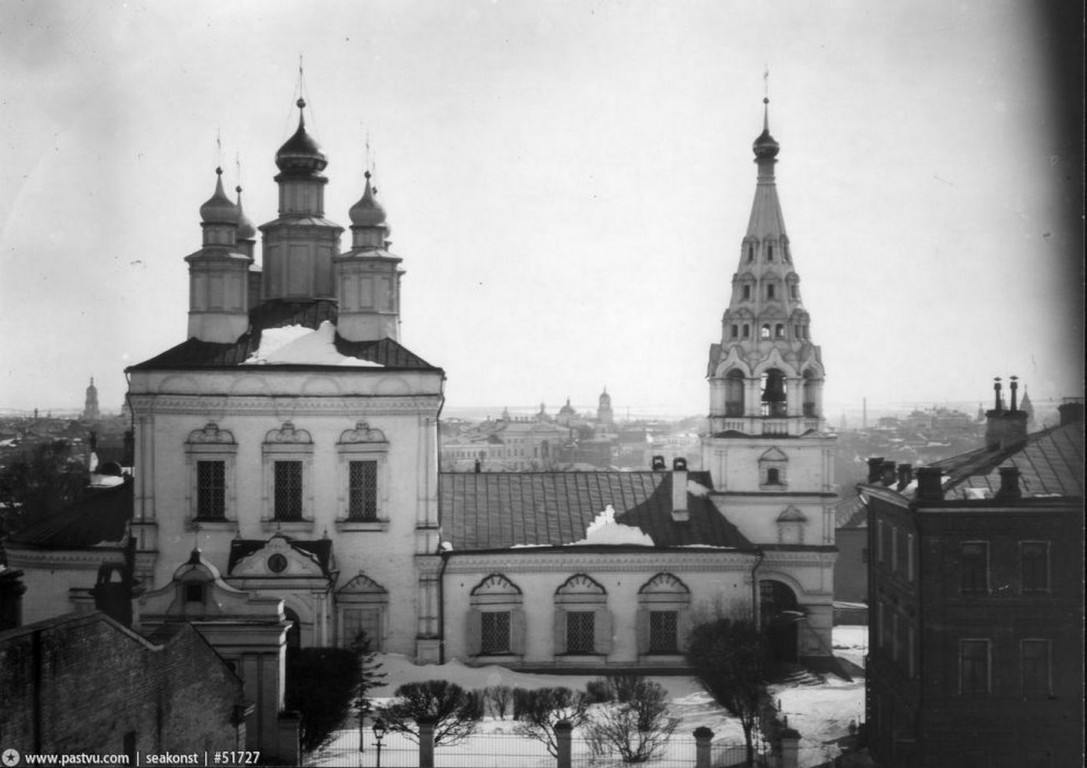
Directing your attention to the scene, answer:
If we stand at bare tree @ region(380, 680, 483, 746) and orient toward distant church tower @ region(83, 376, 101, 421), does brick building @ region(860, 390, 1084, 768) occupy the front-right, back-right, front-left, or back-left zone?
back-right

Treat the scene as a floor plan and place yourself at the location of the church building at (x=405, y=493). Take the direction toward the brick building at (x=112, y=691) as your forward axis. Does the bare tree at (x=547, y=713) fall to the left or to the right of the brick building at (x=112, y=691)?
left
